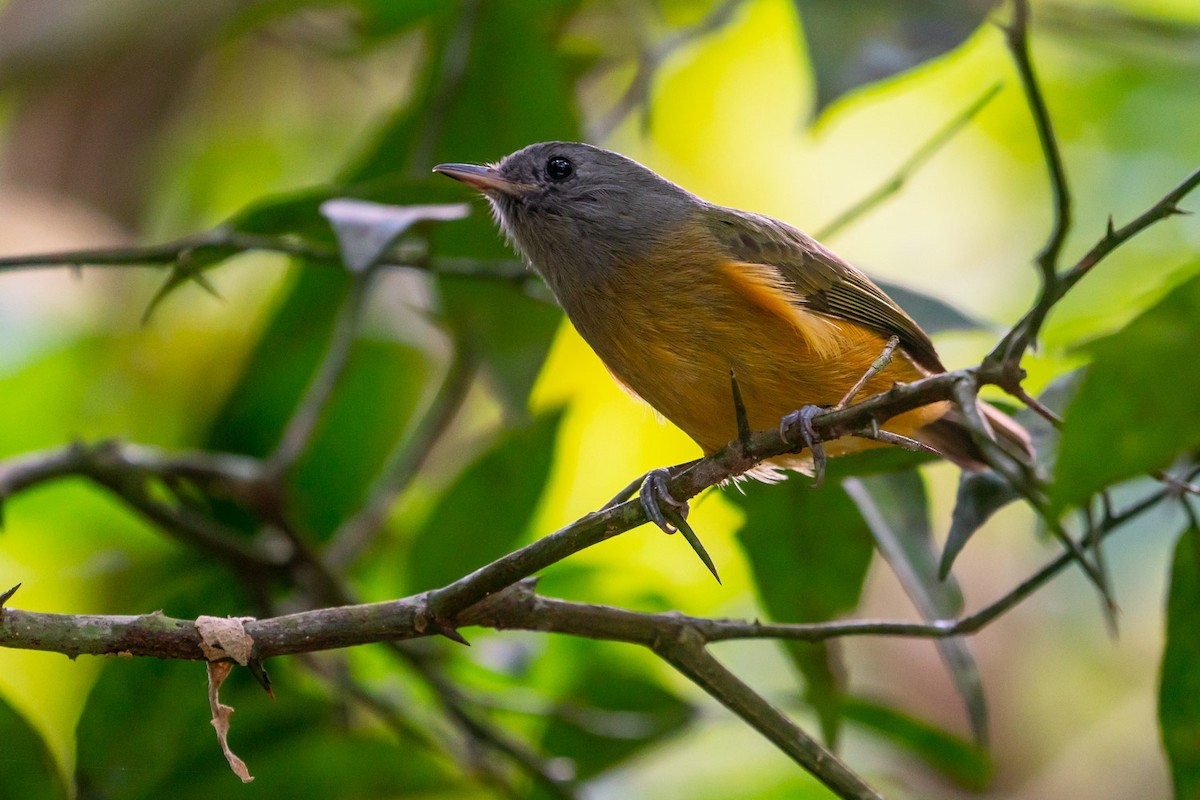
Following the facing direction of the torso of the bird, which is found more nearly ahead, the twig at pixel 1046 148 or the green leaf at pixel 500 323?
the green leaf

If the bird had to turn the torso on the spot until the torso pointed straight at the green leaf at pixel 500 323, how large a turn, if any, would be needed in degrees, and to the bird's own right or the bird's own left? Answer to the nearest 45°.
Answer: approximately 45° to the bird's own right

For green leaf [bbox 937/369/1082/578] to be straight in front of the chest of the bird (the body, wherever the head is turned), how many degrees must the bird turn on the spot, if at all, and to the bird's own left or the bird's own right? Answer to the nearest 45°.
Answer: approximately 135° to the bird's own left

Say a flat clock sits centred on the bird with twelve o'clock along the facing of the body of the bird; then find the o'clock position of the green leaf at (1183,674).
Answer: The green leaf is roughly at 7 o'clock from the bird.

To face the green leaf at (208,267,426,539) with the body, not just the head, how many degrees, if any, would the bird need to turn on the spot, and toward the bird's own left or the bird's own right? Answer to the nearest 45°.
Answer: approximately 45° to the bird's own right

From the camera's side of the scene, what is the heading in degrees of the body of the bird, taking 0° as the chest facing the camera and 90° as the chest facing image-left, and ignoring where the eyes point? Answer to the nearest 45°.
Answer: approximately 90°

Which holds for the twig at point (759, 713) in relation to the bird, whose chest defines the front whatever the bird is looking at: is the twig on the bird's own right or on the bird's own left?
on the bird's own left
